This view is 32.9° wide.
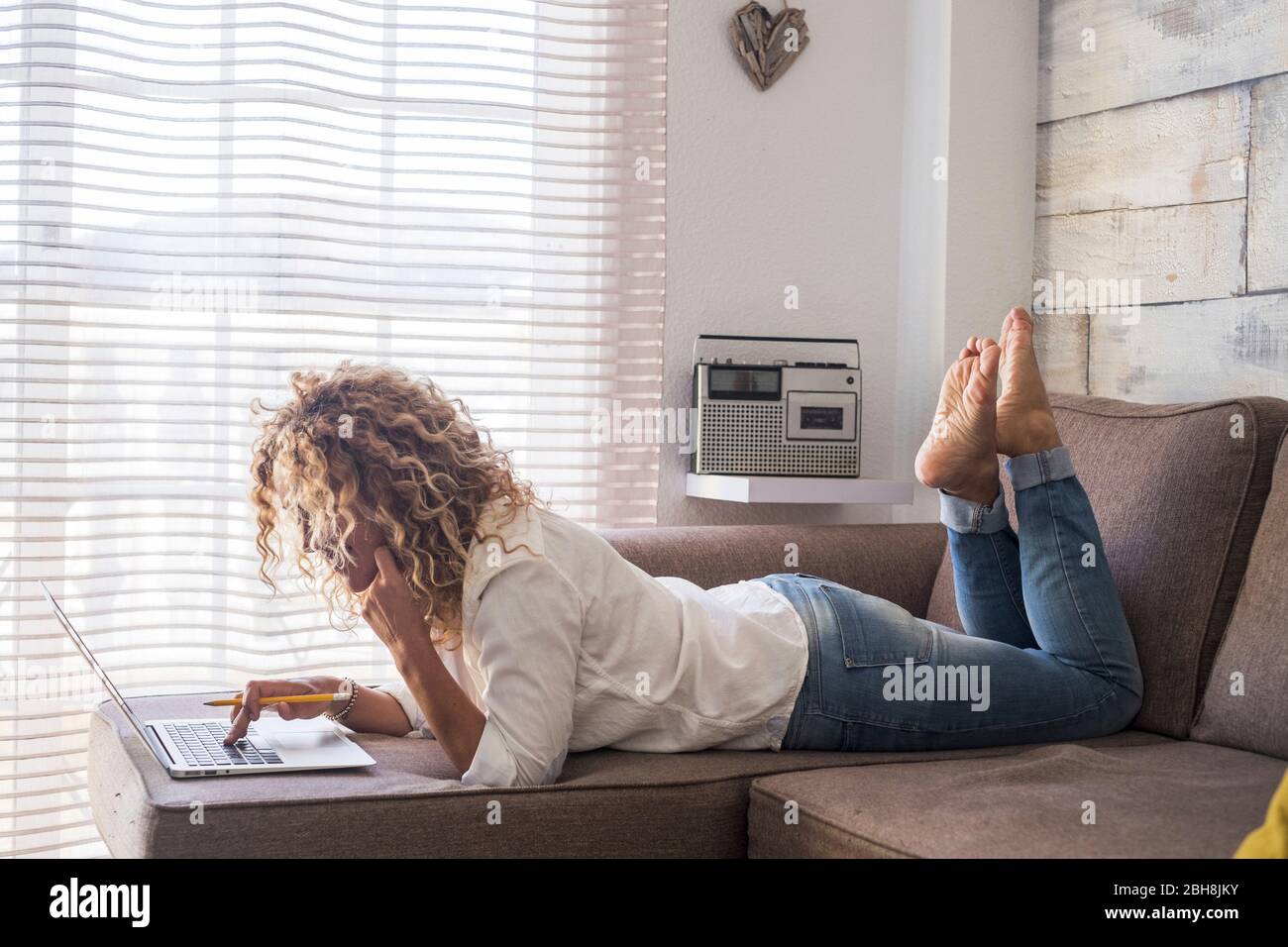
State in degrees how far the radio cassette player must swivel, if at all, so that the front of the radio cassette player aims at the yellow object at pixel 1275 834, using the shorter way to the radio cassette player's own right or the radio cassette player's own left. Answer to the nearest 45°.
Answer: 0° — it already faces it

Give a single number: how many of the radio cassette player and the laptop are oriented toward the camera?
1

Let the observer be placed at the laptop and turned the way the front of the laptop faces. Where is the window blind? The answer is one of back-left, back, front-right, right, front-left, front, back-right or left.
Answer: left

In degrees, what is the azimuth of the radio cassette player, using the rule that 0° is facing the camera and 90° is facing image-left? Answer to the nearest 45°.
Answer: approximately 0°

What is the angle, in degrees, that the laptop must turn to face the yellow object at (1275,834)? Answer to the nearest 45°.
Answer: approximately 45° to its right

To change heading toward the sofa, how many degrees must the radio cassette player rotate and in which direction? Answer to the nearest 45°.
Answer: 0° — it already faces it

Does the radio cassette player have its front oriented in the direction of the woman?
yes

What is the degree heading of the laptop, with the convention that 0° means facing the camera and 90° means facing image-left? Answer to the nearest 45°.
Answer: approximately 270°
